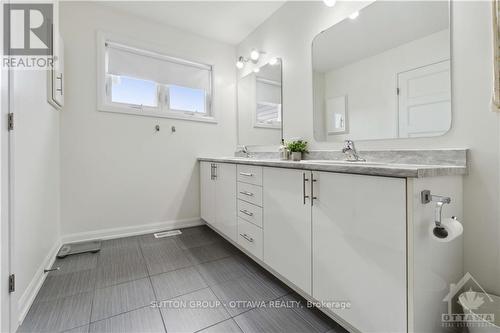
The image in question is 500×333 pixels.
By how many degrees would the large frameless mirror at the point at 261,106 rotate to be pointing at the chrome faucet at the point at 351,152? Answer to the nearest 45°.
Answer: approximately 90° to its left

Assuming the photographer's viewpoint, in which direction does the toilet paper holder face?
facing the viewer and to the right of the viewer

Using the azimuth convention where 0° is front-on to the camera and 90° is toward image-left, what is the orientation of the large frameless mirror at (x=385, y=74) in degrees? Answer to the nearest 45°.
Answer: approximately 45°

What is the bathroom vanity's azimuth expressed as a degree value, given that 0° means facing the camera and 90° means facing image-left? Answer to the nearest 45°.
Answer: approximately 45°

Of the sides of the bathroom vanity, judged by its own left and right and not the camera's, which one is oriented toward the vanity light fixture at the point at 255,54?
right

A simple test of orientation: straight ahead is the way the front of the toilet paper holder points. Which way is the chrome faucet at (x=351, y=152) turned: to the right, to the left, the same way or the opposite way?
to the right

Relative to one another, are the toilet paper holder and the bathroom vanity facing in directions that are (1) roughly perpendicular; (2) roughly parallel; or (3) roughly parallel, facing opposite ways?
roughly perpendicular

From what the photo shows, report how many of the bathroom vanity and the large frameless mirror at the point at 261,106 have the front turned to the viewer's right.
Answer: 0

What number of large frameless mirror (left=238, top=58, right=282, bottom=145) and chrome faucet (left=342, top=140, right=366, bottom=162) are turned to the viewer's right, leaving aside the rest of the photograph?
0

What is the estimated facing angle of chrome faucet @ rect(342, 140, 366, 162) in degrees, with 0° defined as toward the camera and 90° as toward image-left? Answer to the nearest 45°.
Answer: approximately 45°

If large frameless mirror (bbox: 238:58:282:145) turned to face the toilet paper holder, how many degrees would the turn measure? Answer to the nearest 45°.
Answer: approximately 45° to its left

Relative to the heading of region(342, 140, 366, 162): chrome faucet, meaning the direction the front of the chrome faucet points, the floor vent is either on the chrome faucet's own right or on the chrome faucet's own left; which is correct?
on the chrome faucet's own right

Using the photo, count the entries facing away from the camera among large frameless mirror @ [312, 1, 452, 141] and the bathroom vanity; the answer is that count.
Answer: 0
